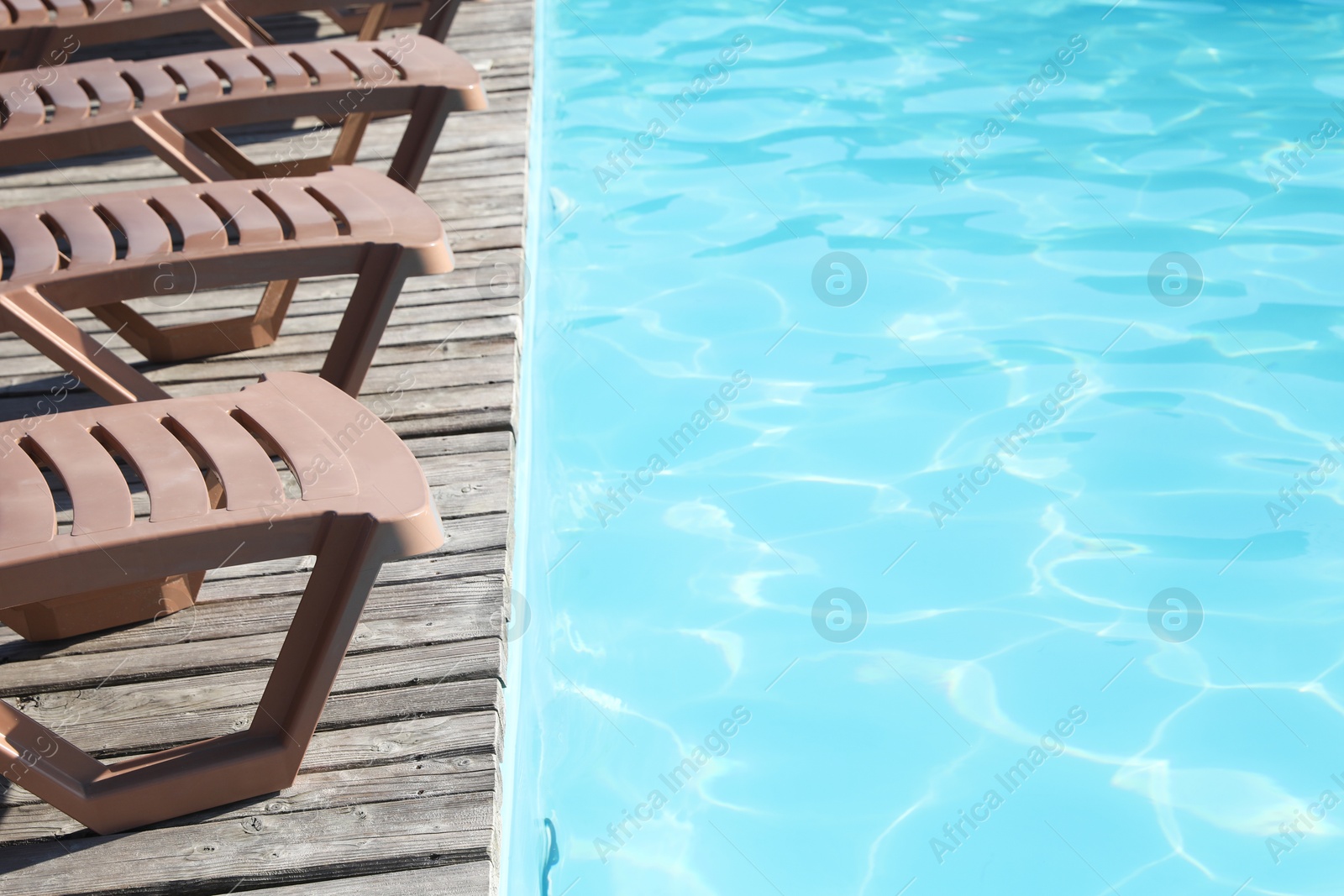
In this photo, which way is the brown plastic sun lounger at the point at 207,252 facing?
to the viewer's right

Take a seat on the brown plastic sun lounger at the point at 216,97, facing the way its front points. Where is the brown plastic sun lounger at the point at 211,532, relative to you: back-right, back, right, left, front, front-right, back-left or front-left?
right

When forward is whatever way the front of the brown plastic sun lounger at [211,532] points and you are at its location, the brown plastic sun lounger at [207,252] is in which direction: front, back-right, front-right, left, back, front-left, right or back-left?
left

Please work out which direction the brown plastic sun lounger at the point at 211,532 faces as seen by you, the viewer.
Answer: facing to the right of the viewer

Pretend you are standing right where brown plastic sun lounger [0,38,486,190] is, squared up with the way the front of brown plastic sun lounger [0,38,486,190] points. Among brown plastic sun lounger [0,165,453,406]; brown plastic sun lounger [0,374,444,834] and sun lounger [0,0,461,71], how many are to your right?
2

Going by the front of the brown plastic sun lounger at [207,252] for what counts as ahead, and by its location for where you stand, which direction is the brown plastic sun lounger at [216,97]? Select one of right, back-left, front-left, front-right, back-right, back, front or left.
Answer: left

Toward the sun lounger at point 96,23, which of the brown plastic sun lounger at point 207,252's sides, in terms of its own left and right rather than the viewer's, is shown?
left

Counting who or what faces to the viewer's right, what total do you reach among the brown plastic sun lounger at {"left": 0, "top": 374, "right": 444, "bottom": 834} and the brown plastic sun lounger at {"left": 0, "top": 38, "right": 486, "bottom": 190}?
2

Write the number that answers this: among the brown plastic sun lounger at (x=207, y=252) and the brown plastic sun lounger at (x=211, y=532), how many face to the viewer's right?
2

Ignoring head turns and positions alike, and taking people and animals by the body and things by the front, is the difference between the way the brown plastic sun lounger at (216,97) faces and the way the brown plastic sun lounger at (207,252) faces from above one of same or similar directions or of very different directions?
same or similar directions

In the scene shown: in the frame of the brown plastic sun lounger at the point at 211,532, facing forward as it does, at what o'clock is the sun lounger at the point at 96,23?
The sun lounger is roughly at 9 o'clock from the brown plastic sun lounger.

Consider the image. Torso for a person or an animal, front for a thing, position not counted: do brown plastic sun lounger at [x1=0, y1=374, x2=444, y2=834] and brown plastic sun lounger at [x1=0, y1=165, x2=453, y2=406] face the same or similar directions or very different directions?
same or similar directions

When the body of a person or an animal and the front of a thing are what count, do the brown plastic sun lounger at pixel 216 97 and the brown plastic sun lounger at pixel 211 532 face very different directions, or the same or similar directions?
same or similar directions

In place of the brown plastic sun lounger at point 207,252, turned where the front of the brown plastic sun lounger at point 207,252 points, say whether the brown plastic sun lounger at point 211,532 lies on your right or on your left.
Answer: on your right

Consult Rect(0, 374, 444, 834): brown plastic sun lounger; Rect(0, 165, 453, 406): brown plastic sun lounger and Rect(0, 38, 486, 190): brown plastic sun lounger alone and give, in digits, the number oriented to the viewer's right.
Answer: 3

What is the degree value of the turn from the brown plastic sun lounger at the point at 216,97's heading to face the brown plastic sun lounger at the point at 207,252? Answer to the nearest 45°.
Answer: approximately 90° to its right
